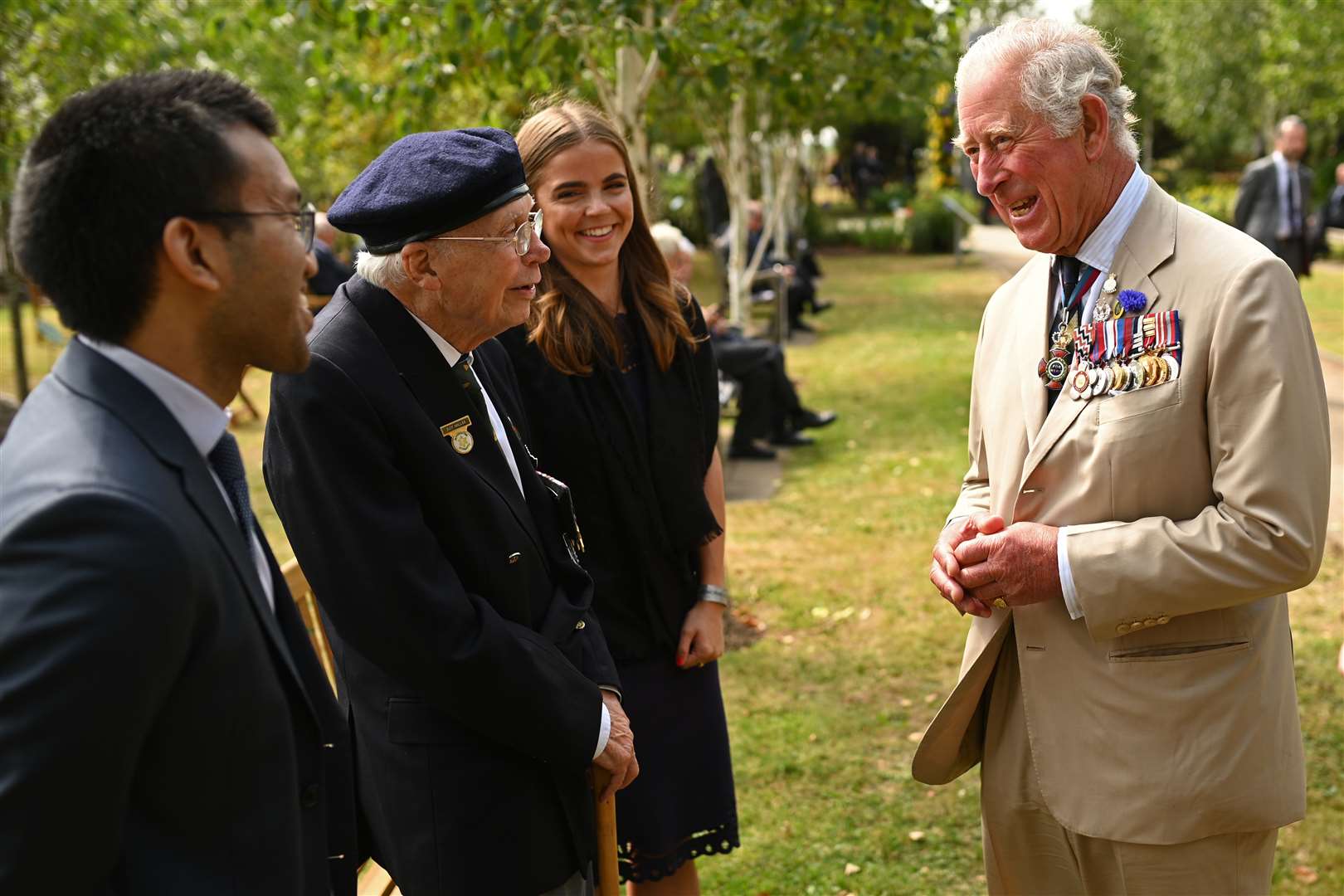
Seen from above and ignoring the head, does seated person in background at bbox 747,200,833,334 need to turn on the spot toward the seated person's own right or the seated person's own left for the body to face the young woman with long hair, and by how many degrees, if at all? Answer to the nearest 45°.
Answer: approximately 90° to the seated person's own right

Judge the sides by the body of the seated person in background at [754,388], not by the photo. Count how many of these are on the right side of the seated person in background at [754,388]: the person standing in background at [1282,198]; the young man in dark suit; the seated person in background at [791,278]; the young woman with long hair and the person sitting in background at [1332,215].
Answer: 2

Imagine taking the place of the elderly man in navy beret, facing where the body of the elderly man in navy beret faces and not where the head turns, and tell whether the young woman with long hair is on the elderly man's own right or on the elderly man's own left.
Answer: on the elderly man's own left

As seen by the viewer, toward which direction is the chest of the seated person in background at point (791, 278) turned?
to the viewer's right

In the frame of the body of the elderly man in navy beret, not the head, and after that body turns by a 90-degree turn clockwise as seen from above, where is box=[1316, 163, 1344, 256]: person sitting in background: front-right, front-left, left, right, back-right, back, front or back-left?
back

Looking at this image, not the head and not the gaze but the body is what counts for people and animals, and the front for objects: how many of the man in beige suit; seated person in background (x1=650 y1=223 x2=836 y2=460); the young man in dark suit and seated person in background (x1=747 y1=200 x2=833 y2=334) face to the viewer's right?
3

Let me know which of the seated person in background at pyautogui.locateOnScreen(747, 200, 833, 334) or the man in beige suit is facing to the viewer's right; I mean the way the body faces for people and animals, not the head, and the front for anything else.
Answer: the seated person in background

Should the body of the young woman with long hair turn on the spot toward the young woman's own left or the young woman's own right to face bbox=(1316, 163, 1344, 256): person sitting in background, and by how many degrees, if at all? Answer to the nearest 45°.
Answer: approximately 90° to the young woman's own left

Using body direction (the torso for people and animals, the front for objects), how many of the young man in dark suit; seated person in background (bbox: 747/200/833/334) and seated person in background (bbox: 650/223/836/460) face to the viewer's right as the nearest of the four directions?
3

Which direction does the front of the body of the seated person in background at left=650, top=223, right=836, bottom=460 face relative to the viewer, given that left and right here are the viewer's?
facing to the right of the viewer

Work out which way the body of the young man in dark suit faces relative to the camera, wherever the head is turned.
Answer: to the viewer's right

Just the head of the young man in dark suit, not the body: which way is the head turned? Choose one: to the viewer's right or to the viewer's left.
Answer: to the viewer's right

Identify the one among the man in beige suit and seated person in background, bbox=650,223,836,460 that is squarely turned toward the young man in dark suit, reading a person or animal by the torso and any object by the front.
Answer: the man in beige suit
